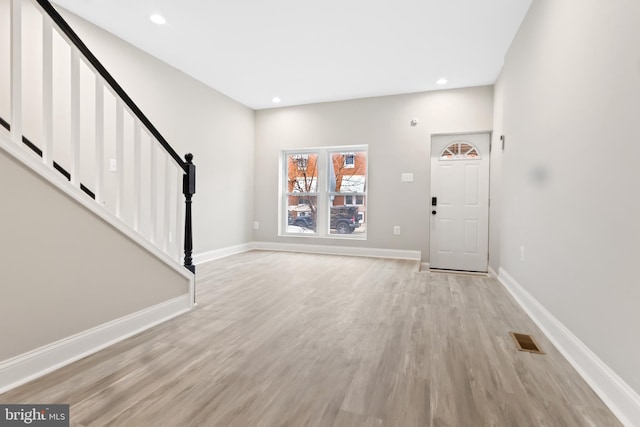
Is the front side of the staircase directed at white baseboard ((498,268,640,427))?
no

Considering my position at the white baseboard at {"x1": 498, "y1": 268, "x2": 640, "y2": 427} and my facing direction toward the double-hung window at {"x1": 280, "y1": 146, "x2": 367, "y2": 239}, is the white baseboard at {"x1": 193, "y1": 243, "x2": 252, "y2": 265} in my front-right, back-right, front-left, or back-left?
front-left

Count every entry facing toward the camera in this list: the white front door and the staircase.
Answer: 1

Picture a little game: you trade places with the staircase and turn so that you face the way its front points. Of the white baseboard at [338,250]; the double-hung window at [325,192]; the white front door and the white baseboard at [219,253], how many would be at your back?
0

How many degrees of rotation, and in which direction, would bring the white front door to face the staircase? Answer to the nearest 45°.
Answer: approximately 45° to its right

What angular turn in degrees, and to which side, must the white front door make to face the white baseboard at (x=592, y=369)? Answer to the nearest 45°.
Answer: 0° — it already faces it

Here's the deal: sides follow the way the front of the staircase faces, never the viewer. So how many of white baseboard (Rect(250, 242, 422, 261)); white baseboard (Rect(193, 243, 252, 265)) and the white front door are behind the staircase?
0

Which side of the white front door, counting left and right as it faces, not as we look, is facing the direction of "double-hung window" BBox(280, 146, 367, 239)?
right

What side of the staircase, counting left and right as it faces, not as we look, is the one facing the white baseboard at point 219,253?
front

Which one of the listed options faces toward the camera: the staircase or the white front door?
the white front door

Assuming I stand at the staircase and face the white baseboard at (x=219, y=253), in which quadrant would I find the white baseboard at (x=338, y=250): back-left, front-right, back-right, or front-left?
front-right

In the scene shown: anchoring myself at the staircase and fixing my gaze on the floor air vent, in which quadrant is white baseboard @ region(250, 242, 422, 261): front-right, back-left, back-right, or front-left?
front-left

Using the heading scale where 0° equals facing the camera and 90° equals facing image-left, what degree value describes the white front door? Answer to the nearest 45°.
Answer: approximately 0°

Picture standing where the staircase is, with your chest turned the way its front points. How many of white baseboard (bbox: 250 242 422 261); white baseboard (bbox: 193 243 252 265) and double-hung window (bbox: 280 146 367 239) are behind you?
0

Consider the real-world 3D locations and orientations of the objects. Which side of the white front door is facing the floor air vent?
front

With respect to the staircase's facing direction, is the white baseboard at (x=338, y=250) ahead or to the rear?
ahead

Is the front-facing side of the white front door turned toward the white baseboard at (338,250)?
no

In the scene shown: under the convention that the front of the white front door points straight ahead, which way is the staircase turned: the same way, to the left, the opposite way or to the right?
the opposite way

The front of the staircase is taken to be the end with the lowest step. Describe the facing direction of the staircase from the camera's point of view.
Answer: facing away from the viewer and to the right of the viewer
